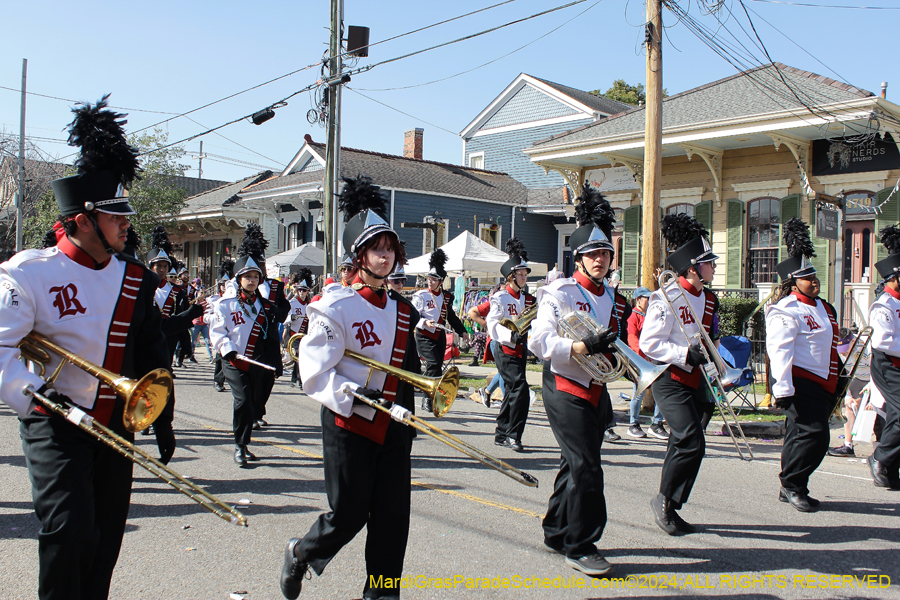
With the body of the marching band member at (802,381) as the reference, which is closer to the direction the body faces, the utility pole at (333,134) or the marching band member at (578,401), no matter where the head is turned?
the marching band member

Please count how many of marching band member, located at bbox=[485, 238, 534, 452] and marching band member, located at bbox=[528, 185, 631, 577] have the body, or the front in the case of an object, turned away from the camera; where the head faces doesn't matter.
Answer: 0

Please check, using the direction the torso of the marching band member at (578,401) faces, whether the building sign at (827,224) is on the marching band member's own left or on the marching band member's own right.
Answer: on the marching band member's own left

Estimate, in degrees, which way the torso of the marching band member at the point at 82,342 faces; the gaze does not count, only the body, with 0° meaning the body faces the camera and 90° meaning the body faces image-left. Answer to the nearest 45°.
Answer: approximately 315°

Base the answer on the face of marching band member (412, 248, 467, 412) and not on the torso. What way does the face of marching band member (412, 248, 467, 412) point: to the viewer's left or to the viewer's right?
to the viewer's left

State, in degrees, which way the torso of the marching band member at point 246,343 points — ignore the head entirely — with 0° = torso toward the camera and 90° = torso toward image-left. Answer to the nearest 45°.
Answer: approximately 315°

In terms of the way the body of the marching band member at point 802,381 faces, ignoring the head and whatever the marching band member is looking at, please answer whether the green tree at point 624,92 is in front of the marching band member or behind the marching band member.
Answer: behind

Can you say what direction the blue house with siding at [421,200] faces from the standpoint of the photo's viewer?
facing the viewer and to the left of the viewer

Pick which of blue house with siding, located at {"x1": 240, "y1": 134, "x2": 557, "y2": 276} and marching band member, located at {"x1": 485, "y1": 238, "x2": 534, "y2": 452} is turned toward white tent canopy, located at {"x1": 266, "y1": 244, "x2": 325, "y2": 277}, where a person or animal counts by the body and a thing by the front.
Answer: the blue house with siding

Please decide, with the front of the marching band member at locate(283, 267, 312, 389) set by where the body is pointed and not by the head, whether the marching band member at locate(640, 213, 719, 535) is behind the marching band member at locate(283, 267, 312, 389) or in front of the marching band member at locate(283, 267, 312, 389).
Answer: in front

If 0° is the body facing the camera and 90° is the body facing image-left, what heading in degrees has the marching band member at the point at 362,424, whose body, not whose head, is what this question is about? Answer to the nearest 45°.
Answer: approximately 315°
